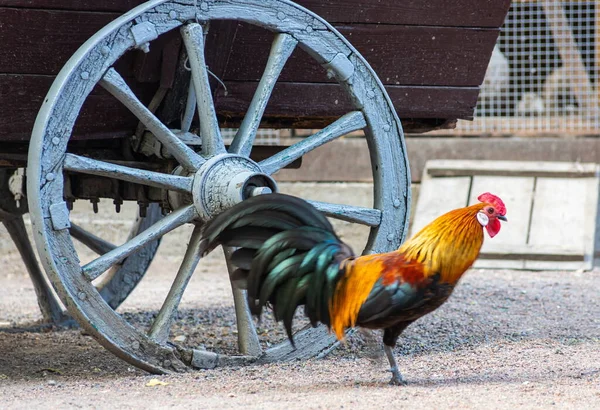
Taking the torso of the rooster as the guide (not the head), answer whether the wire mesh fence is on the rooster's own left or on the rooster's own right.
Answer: on the rooster's own left

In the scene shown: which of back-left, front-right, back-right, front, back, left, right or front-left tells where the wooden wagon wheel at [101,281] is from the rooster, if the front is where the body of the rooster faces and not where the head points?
back-left

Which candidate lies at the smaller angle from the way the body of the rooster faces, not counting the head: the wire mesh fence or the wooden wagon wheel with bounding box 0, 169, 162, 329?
the wire mesh fence

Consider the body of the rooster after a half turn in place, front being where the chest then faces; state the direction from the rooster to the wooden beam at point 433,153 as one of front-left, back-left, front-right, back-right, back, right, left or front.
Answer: right

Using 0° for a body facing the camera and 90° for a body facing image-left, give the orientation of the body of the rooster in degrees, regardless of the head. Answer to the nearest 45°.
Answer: approximately 270°

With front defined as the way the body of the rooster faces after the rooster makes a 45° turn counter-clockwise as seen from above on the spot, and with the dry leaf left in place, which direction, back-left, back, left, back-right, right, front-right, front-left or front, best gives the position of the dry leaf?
back-left
